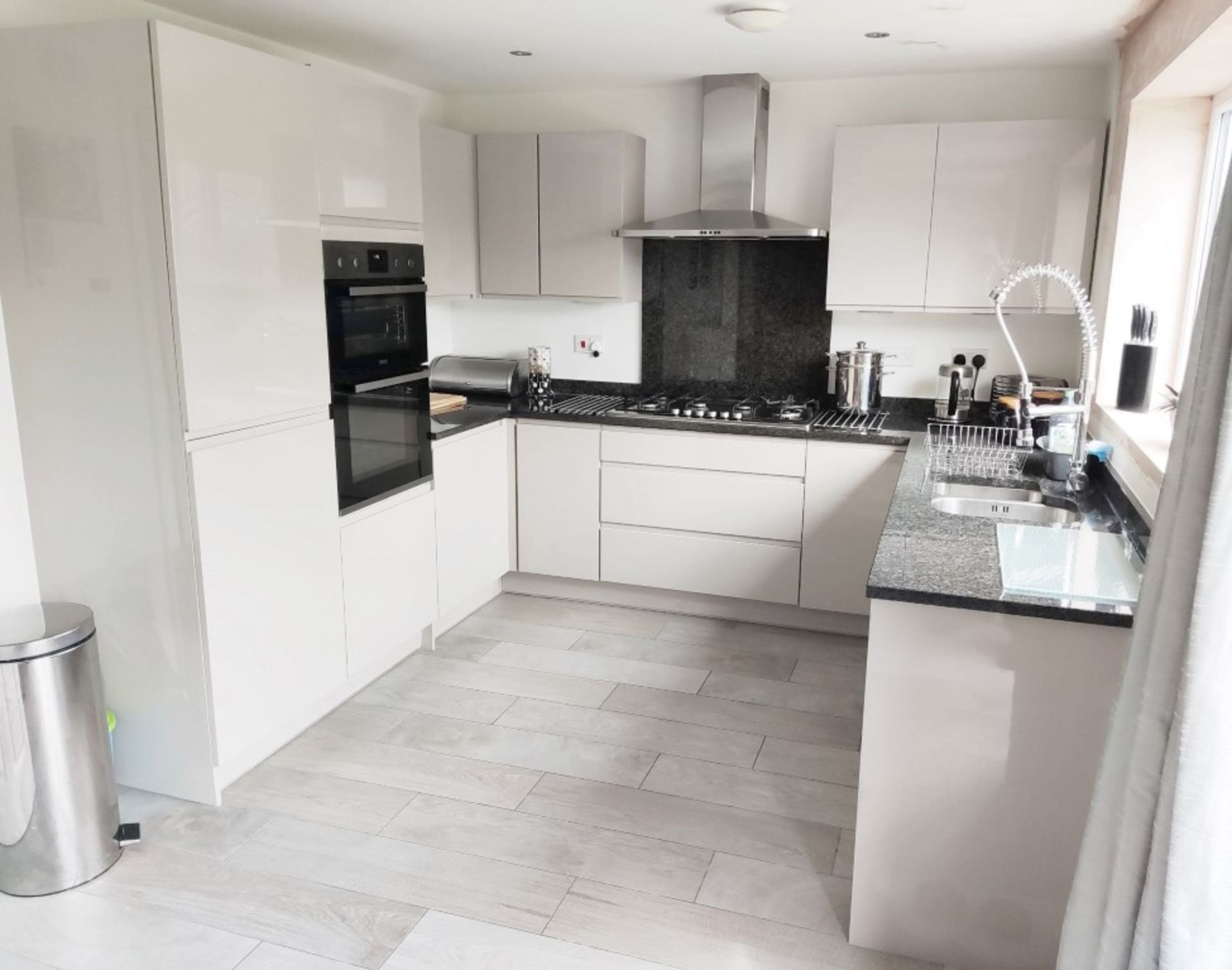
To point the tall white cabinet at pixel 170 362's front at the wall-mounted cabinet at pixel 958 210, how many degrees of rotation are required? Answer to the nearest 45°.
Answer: approximately 45° to its left

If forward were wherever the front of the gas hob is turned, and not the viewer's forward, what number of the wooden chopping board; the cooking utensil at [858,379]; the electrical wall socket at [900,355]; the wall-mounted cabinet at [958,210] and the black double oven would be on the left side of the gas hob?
3

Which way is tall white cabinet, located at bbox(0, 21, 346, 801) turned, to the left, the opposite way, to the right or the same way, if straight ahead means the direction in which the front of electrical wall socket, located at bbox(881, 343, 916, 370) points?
to the left

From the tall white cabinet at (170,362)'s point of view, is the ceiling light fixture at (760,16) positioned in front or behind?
in front

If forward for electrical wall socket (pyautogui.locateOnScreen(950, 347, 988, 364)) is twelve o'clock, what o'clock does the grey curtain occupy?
The grey curtain is roughly at 12 o'clock from the electrical wall socket.

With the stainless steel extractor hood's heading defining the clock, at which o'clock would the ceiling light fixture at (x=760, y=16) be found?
The ceiling light fixture is roughly at 12 o'clock from the stainless steel extractor hood.

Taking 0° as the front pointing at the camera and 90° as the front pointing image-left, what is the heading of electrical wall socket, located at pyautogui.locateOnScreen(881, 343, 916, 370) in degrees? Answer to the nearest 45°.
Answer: approximately 0°
